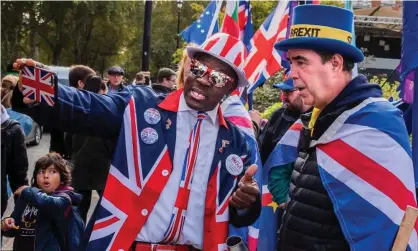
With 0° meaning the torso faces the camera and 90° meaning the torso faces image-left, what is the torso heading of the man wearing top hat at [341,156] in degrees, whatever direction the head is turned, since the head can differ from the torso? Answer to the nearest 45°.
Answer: approximately 45°

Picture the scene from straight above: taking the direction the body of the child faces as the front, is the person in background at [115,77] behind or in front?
behind

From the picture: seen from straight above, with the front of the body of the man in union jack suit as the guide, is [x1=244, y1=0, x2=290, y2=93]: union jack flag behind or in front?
behind

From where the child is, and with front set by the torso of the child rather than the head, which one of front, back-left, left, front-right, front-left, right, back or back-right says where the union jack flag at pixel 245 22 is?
back

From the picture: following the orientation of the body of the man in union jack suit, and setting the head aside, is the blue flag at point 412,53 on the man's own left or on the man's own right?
on the man's own left

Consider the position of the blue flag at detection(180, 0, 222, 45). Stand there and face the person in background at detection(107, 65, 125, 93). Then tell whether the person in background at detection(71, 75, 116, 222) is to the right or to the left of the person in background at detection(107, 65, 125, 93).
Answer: left

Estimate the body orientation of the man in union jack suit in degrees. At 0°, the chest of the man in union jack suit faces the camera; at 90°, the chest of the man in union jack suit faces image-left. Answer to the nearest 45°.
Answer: approximately 0°
